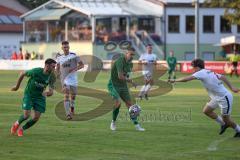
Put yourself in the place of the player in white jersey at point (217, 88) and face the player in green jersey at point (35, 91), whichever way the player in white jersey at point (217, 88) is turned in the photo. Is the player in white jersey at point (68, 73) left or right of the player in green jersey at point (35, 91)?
right

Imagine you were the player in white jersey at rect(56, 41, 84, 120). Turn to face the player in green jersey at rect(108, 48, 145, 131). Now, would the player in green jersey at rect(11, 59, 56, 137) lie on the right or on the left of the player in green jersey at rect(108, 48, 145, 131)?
right

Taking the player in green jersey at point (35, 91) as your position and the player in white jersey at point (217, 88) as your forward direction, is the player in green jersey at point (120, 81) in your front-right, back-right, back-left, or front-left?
front-left

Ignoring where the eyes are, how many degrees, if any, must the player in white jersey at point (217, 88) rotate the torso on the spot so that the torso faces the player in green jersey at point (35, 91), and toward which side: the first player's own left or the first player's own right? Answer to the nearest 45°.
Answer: approximately 45° to the first player's own left

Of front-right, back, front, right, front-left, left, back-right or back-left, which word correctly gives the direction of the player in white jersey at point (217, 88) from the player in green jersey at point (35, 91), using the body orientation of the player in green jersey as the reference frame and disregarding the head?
front-left

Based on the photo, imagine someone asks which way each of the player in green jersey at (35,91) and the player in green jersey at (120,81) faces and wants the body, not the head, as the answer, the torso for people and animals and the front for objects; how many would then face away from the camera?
0

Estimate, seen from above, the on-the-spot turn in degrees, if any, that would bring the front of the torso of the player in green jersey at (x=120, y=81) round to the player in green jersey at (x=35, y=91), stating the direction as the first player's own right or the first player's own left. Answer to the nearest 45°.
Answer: approximately 90° to the first player's own right

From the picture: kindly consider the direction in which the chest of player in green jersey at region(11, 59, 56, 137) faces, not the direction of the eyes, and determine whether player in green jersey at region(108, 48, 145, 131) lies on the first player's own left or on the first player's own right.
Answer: on the first player's own left

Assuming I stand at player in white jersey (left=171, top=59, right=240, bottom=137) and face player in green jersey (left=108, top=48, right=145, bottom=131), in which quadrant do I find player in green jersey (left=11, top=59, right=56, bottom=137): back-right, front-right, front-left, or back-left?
front-left

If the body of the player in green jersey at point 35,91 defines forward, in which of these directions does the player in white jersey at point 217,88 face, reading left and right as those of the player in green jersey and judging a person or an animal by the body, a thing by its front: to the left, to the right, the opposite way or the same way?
the opposite way

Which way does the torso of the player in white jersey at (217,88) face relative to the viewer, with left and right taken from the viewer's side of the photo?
facing away from the viewer and to the left of the viewer

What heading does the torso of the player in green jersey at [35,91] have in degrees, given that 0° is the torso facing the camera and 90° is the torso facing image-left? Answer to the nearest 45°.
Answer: approximately 315°

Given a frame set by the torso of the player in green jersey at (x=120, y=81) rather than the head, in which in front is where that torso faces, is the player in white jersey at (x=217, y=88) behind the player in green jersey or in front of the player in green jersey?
in front
